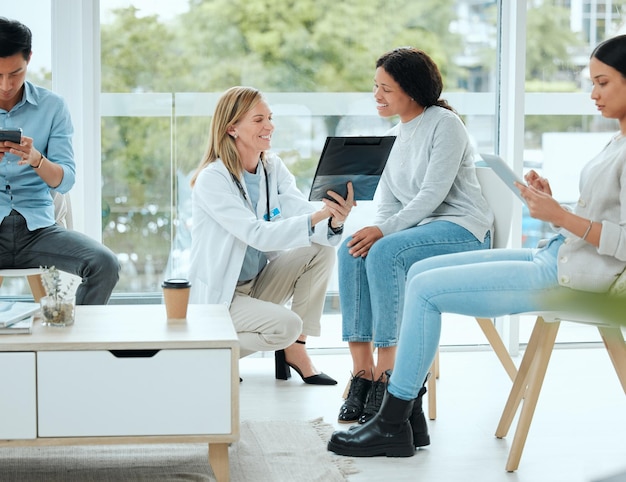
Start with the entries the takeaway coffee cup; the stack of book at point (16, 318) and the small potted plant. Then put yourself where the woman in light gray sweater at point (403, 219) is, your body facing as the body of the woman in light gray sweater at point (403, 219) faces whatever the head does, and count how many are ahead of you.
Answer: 3

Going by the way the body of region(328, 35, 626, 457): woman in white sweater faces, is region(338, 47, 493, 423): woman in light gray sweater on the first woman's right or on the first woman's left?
on the first woman's right

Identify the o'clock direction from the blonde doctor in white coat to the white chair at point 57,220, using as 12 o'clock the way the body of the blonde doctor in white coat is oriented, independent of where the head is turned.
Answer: The white chair is roughly at 5 o'clock from the blonde doctor in white coat.

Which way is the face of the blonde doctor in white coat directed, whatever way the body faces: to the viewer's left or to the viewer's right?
to the viewer's right

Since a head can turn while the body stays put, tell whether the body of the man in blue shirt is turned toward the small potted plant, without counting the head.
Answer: yes

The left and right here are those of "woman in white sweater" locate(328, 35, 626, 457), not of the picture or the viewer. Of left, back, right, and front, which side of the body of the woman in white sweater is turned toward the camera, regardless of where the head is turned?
left
